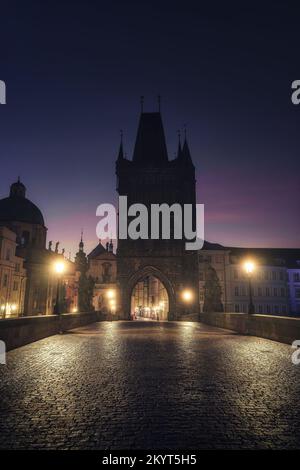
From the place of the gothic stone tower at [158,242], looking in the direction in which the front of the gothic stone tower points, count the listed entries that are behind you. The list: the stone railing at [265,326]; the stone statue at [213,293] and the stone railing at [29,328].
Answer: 0

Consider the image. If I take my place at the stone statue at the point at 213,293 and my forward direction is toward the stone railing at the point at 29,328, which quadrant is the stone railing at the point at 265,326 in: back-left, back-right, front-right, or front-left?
front-left

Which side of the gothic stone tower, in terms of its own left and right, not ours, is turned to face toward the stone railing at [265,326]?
front

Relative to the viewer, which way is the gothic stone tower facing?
toward the camera

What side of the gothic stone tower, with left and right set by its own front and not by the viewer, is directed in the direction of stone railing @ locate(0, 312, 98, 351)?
front
